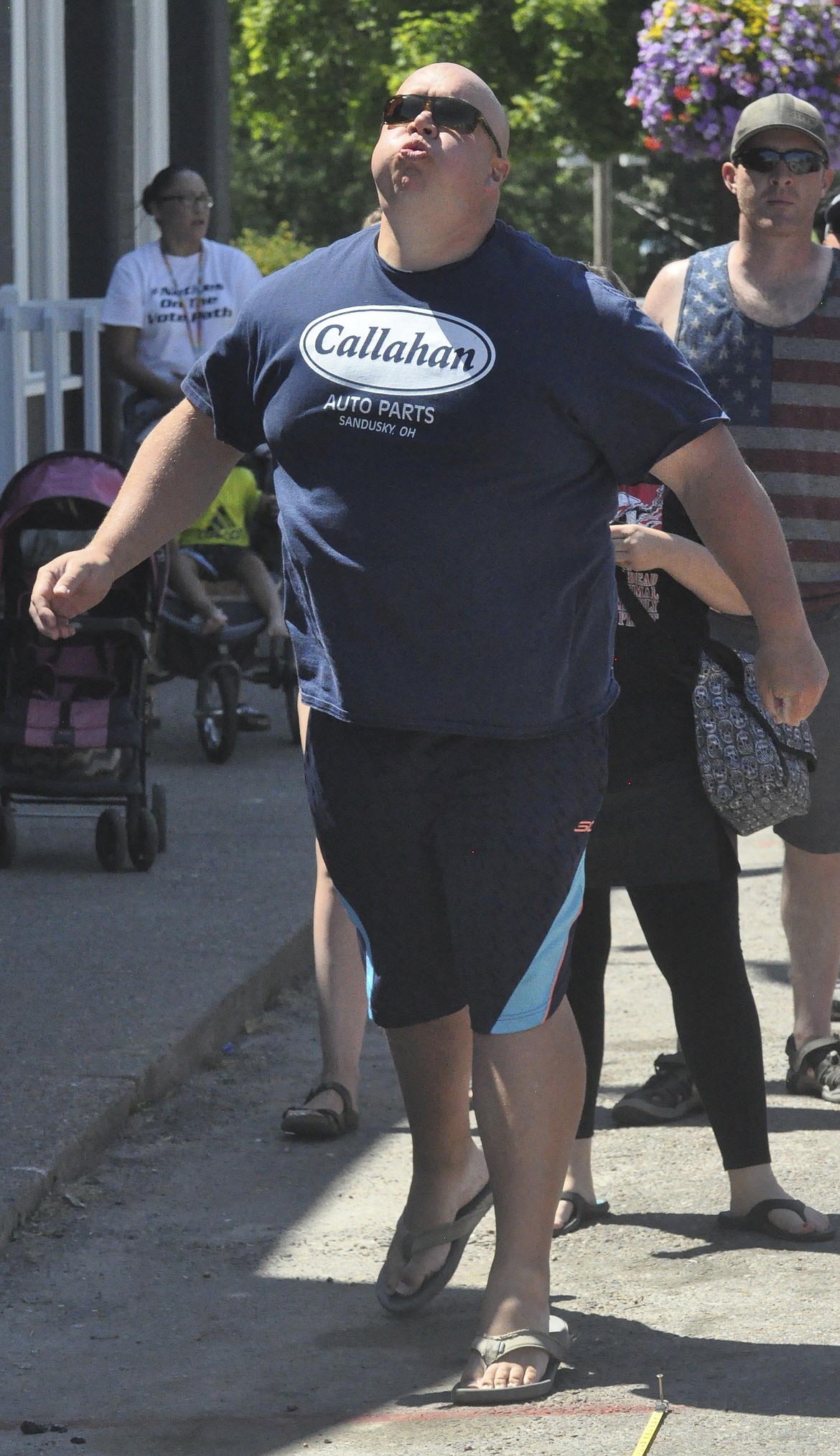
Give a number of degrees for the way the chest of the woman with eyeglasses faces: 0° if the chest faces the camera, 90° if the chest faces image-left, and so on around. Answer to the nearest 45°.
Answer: approximately 315°

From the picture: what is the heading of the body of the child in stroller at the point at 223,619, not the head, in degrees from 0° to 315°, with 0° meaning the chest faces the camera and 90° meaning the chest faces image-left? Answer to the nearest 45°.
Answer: approximately 0°

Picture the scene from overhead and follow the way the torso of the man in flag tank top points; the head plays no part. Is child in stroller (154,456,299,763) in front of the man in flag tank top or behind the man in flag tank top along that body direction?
behind

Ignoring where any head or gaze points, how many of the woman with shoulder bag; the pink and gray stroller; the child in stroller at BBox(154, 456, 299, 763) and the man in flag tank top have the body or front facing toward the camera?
4

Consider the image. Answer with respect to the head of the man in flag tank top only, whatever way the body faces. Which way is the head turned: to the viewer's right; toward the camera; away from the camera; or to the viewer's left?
toward the camera

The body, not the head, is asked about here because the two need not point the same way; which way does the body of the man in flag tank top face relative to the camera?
toward the camera

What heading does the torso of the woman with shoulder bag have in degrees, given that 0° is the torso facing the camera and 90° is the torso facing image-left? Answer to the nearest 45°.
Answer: approximately 0°

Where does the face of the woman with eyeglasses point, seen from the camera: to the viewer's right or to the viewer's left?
to the viewer's right

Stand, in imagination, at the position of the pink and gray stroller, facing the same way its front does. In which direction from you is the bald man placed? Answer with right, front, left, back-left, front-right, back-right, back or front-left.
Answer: front

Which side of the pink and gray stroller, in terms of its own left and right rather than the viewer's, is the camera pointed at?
front

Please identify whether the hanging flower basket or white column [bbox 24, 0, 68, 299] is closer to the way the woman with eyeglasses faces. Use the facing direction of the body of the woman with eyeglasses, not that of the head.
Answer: the hanging flower basket

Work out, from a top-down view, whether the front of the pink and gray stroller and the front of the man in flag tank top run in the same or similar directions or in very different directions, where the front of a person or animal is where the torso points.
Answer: same or similar directions

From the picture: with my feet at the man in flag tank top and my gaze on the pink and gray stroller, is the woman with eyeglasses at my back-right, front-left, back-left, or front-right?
front-right

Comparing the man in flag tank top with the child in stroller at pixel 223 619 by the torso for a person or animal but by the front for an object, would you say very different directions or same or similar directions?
same or similar directions
